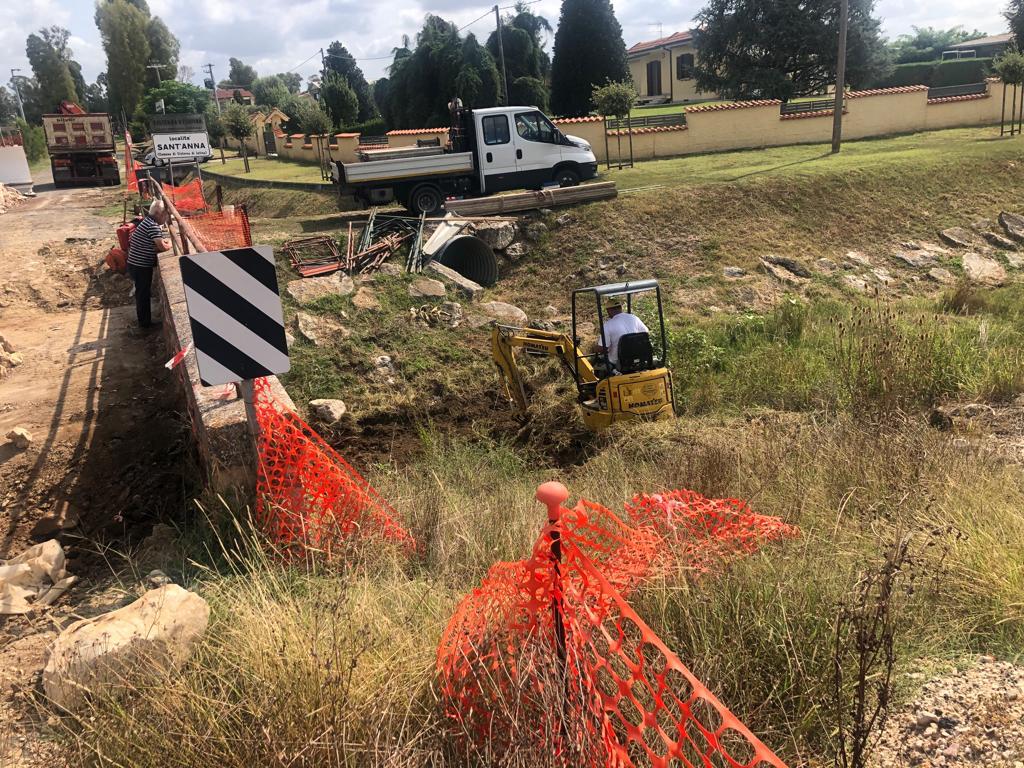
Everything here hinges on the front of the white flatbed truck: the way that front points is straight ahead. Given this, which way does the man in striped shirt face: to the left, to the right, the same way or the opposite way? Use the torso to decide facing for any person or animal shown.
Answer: the same way

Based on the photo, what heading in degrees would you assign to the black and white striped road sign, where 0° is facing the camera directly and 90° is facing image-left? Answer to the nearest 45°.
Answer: approximately 0°

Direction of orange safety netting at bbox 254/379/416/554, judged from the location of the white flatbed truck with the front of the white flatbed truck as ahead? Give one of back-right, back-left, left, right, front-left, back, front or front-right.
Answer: right

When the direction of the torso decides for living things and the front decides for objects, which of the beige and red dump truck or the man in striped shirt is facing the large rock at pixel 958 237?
the man in striped shirt

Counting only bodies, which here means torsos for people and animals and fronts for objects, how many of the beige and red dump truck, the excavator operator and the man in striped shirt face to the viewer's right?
1

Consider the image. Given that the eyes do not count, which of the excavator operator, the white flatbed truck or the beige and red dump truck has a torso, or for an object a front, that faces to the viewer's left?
the excavator operator

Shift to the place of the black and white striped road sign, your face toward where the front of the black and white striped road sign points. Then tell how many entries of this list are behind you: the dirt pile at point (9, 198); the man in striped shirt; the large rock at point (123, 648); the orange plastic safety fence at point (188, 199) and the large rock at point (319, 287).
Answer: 4

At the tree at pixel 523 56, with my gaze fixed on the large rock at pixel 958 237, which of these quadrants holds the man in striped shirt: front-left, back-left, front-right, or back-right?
front-right

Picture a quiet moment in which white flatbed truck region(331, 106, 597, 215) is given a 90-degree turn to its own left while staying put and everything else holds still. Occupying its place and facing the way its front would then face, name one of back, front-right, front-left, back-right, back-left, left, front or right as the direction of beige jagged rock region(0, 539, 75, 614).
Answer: back

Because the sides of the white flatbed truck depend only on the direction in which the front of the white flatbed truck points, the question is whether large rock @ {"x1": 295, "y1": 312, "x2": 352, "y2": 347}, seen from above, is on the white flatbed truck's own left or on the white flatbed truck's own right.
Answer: on the white flatbed truck's own right

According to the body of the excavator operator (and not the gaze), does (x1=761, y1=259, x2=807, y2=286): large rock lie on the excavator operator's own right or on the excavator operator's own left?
on the excavator operator's own right

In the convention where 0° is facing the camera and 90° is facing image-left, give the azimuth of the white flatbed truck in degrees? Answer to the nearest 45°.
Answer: approximately 270°

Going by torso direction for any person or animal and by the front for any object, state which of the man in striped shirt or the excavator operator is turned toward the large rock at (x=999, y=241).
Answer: the man in striped shirt

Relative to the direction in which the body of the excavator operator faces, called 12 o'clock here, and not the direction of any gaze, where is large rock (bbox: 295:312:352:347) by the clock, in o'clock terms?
The large rock is roughly at 1 o'clock from the excavator operator.
